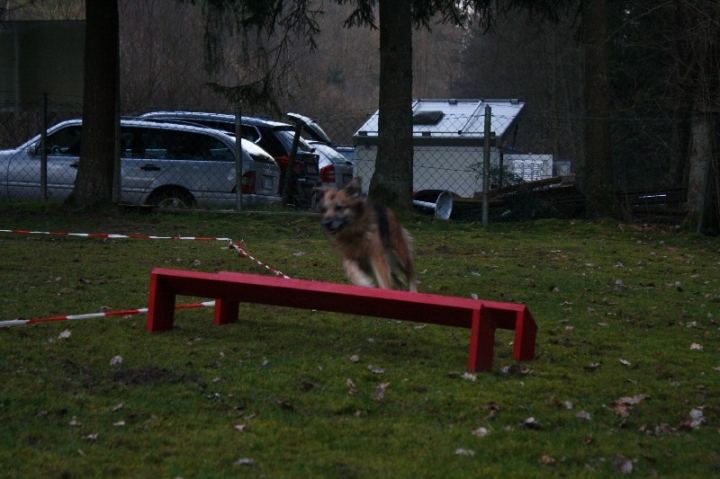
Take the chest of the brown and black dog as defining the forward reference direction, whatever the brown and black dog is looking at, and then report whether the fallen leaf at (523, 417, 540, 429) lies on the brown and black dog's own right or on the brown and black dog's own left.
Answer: on the brown and black dog's own left

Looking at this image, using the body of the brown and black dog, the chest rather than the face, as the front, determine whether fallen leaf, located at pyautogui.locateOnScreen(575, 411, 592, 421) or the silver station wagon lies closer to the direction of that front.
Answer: the fallen leaf

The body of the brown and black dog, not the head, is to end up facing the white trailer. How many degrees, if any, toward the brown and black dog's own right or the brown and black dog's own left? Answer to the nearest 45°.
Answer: approximately 135° to the brown and black dog's own right

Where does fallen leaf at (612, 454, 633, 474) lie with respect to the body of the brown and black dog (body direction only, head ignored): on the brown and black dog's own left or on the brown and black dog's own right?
on the brown and black dog's own left

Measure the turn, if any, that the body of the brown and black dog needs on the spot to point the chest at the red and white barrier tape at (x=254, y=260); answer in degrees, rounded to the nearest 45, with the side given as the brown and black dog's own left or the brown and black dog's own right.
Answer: approximately 90° to the brown and black dog's own right

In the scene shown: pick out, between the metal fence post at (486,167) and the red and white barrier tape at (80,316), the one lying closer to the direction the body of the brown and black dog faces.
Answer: the red and white barrier tape

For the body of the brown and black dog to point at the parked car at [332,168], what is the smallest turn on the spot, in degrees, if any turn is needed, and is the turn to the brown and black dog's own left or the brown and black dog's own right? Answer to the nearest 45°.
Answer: approximately 135° to the brown and black dog's own right

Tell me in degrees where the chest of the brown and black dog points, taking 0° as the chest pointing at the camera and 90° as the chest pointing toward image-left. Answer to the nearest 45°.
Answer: approximately 45°

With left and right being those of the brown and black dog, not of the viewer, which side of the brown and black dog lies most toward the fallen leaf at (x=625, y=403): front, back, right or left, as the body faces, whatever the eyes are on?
left

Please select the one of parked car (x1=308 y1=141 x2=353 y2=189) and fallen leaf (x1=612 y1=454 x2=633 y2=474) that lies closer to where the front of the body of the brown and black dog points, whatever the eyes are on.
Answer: the fallen leaf

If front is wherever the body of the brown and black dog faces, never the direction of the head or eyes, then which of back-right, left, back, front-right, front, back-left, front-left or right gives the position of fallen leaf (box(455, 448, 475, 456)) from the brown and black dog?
front-left

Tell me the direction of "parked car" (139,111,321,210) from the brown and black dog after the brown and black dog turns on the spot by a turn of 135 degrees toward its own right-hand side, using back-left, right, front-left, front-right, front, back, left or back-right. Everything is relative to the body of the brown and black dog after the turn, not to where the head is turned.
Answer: front

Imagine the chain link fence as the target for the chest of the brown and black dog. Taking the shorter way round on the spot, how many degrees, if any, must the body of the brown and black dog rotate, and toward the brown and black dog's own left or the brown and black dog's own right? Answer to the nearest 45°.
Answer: approximately 135° to the brown and black dog's own right
